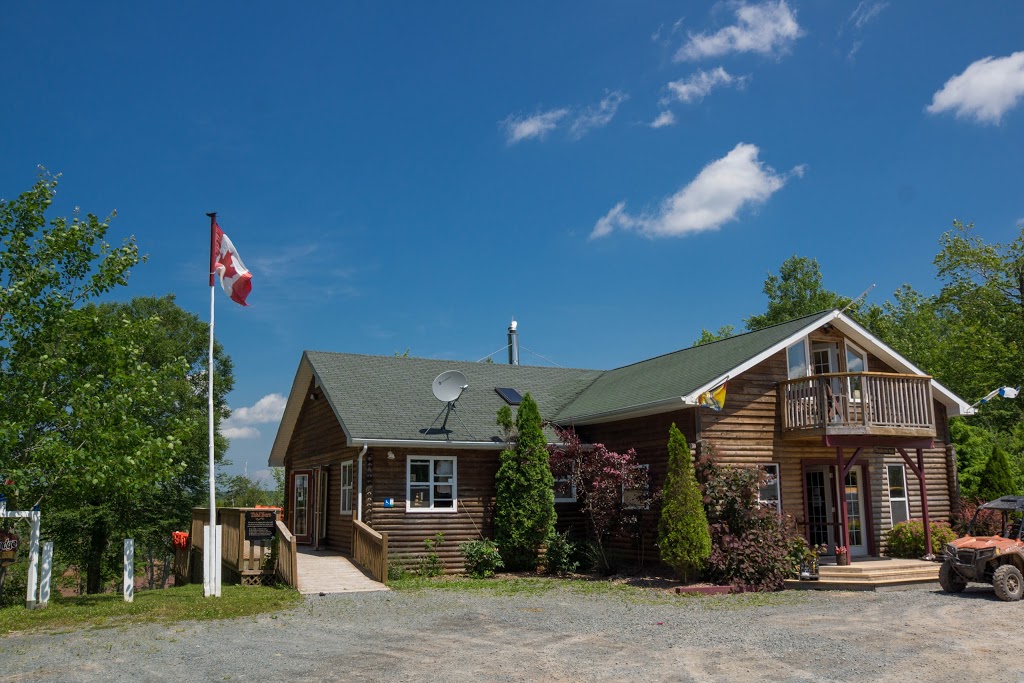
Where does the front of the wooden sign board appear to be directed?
toward the camera

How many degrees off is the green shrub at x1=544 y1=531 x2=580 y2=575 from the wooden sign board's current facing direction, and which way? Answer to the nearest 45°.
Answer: approximately 90° to its left

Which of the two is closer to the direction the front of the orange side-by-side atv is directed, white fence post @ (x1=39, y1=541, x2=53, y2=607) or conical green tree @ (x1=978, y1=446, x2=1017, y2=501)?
the white fence post

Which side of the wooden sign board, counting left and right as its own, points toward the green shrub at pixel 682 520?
left

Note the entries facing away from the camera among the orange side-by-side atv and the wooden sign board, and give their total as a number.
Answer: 0

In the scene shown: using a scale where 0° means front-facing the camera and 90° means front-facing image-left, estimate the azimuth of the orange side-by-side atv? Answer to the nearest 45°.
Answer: approximately 45°

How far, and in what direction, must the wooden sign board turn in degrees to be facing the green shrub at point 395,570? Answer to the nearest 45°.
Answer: approximately 90° to its left

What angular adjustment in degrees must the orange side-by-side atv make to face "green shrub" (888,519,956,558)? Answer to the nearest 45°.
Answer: approximately 135° to its right

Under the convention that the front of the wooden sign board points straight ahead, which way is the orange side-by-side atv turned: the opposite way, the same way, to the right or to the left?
to the right

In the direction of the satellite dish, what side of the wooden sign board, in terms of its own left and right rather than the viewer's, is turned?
left

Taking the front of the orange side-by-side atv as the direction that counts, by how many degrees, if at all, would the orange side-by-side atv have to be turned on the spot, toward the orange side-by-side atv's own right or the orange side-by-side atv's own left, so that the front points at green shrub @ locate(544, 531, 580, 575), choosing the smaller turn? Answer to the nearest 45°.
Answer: approximately 45° to the orange side-by-side atv's own right
